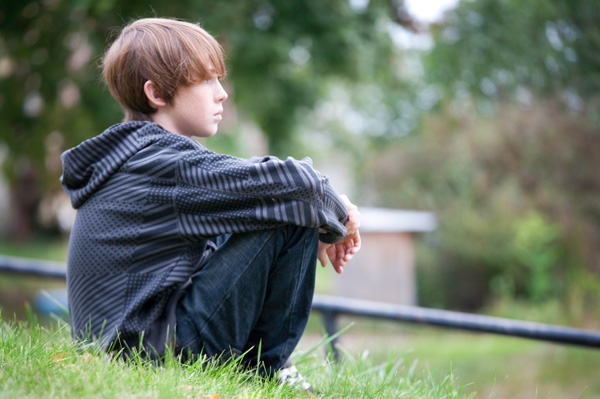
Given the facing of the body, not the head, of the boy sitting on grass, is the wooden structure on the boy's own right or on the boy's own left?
on the boy's own left

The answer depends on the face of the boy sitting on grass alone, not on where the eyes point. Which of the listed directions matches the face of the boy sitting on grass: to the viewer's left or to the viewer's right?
to the viewer's right

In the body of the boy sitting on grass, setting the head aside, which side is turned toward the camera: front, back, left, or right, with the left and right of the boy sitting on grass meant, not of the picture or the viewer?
right

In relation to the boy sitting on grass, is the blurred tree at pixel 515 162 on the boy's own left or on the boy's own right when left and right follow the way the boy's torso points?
on the boy's own left

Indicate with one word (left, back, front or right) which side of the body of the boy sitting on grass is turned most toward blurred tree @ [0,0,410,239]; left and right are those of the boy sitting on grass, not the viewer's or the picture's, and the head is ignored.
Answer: left
